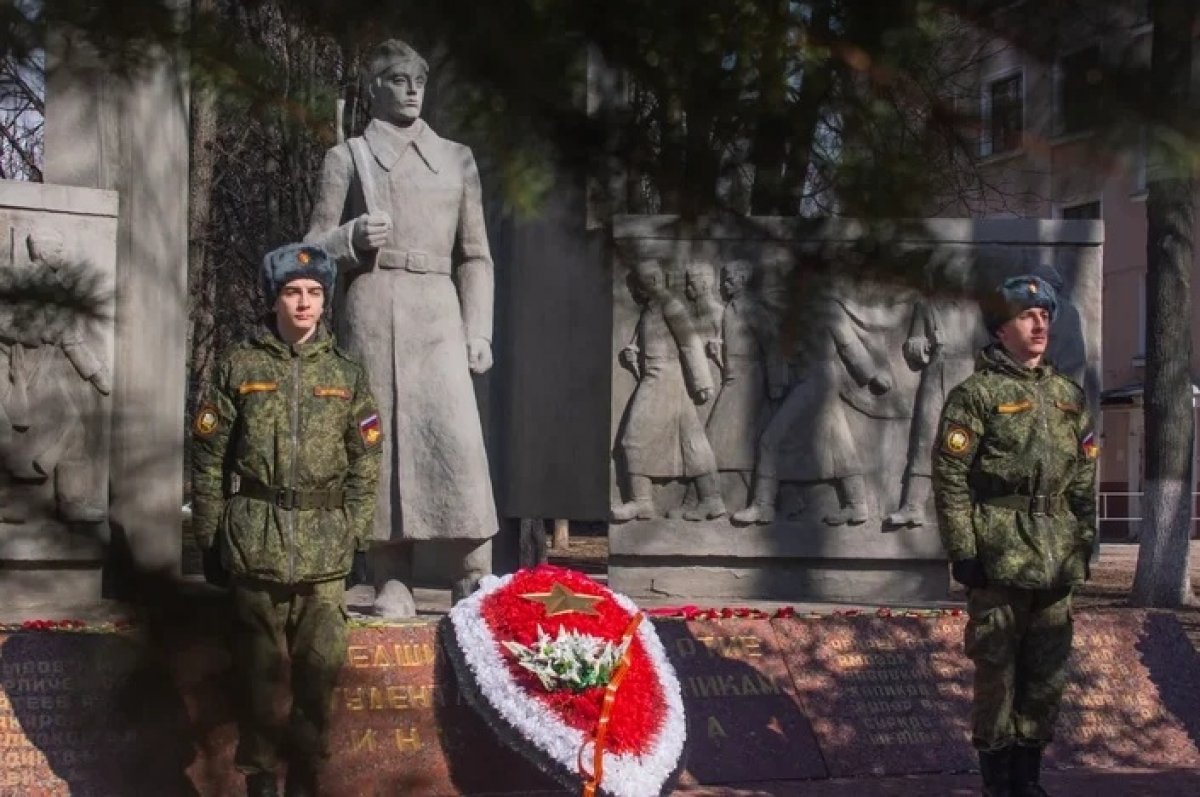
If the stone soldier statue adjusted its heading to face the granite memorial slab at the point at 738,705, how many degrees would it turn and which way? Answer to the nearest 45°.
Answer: approximately 45° to its left

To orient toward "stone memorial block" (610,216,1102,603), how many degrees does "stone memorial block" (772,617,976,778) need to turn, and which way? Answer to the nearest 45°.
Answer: approximately 180°

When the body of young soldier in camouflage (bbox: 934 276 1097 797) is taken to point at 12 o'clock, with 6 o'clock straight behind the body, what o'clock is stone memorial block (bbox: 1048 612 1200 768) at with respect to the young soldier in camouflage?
The stone memorial block is roughly at 8 o'clock from the young soldier in camouflage.

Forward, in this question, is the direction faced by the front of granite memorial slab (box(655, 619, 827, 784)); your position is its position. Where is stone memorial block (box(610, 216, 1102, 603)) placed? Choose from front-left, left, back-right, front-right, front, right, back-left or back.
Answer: back

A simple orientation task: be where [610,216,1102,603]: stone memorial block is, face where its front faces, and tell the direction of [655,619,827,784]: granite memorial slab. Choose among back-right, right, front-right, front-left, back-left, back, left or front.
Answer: front

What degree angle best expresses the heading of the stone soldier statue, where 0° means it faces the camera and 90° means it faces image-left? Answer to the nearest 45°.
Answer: approximately 0°

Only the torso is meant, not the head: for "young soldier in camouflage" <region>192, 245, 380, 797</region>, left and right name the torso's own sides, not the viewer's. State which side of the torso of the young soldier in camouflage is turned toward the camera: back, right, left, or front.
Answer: front

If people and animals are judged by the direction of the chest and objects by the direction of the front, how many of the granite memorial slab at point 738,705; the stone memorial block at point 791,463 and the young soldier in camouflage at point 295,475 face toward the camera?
3

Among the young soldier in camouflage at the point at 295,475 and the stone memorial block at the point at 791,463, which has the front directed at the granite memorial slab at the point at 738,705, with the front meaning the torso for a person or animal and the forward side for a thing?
the stone memorial block
